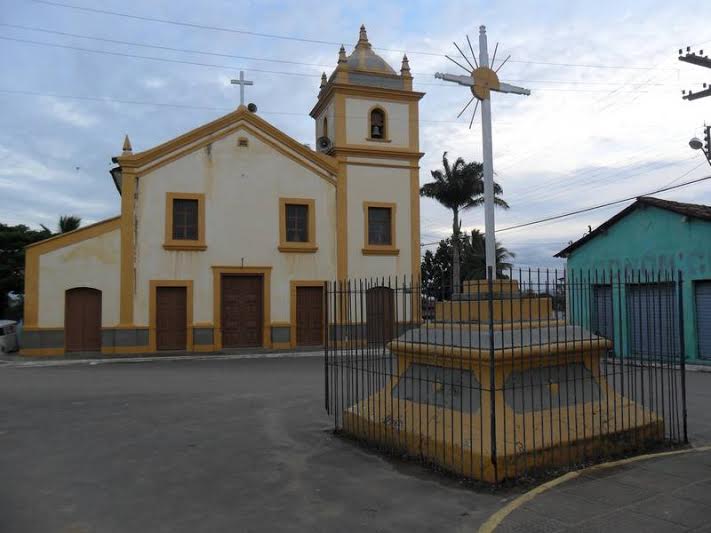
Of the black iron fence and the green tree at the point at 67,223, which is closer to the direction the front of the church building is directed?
the black iron fence

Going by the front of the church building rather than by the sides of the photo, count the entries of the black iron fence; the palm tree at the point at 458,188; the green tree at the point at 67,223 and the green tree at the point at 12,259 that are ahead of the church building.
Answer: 1

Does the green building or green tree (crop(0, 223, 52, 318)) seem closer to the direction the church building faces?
the green building

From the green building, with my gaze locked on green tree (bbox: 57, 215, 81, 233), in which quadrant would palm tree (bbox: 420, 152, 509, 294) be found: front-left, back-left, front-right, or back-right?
front-right

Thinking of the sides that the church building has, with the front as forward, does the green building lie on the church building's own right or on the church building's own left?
on the church building's own left

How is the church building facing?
toward the camera

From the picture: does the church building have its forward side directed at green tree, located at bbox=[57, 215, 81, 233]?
no

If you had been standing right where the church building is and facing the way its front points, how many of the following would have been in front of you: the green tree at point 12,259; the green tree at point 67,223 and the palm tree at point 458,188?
0

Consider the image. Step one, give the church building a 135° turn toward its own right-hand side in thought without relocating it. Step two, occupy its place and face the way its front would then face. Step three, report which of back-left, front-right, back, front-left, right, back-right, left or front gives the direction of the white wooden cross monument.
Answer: back-left

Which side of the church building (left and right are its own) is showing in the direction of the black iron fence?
front

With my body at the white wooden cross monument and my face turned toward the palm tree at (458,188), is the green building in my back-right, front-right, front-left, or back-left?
front-right

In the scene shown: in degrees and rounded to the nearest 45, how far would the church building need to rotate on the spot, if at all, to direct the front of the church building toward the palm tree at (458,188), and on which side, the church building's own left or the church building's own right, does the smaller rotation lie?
approximately 135° to the church building's own left

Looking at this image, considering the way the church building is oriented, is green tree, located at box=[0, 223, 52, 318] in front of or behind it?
behind

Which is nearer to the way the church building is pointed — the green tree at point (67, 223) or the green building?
the green building
